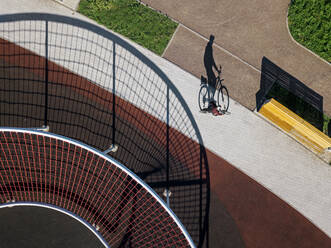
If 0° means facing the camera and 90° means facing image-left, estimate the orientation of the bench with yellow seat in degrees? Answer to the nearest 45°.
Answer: approximately 45°
